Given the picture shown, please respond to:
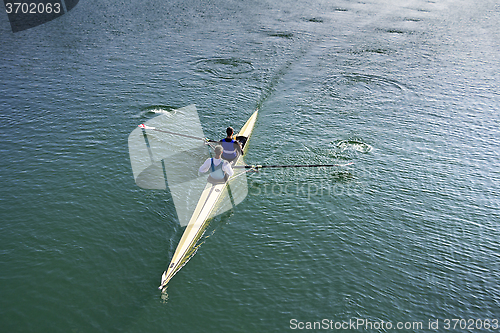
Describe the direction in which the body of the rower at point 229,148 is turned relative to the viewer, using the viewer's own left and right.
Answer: facing away from the viewer and to the right of the viewer
